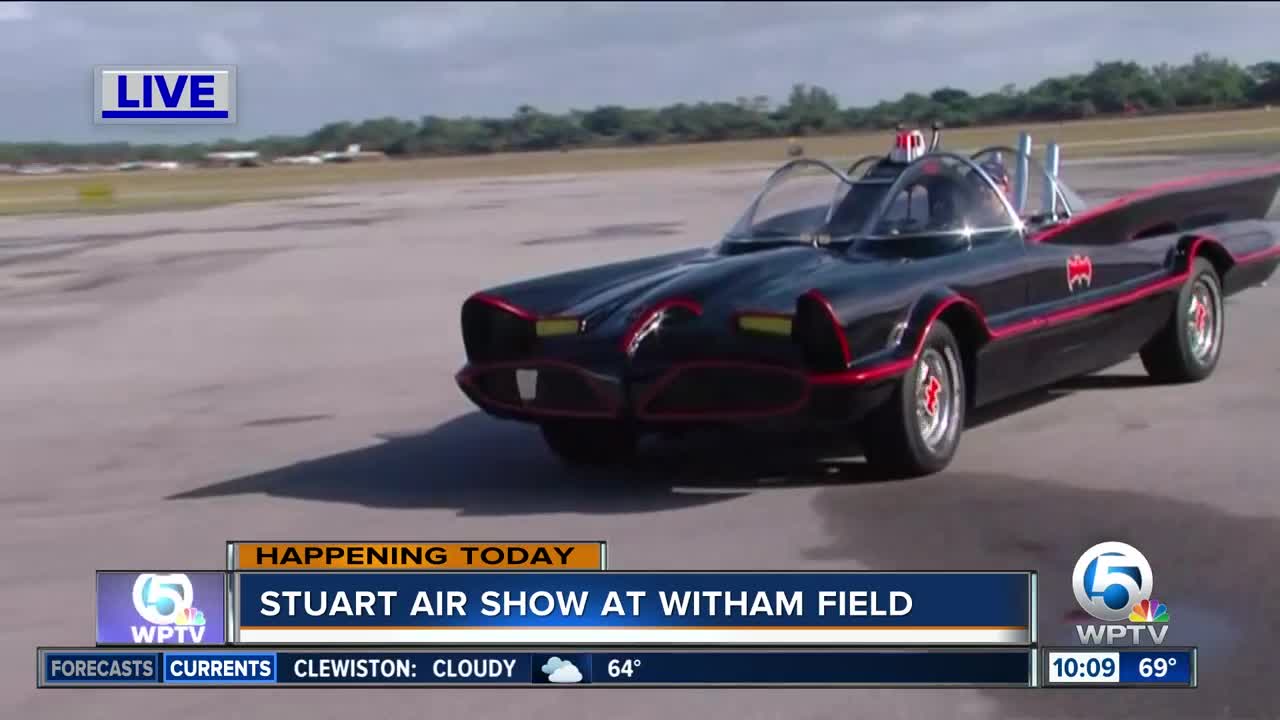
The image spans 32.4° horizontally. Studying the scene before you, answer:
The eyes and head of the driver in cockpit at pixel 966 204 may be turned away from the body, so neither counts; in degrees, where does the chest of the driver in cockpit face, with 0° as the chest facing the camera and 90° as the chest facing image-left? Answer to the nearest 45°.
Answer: approximately 45°

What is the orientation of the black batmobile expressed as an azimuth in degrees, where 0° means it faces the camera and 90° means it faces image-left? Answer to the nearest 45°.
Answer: approximately 45°
